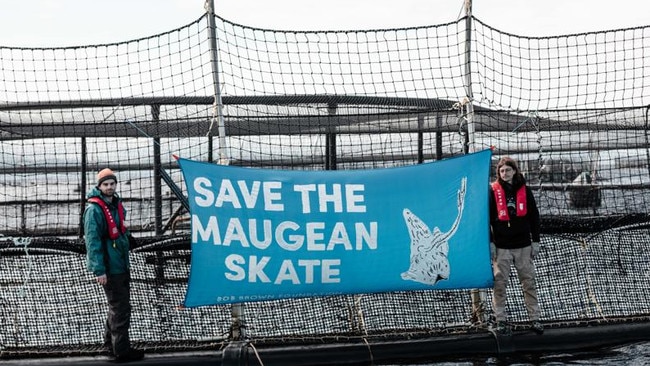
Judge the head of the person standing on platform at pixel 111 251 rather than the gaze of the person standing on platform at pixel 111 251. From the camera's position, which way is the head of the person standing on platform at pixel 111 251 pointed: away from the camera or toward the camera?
toward the camera

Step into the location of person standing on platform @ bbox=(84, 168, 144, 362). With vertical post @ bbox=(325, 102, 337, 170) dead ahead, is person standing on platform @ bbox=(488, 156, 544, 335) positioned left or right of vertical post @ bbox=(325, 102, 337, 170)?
right

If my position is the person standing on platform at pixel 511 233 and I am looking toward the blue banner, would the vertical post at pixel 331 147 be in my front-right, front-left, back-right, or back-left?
front-right

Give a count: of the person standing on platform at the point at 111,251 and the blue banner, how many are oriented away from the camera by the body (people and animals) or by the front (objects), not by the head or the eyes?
0

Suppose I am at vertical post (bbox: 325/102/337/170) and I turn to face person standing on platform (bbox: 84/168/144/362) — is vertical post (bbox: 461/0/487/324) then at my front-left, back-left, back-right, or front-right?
front-left

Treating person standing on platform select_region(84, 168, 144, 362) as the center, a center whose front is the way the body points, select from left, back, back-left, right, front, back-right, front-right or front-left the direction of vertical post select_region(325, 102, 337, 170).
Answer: left

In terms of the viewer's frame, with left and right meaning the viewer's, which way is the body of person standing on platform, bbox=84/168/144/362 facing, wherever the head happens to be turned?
facing the viewer and to the right of the viewer

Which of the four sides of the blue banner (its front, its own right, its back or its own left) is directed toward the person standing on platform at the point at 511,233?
left

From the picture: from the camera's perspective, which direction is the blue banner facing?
toward the camera

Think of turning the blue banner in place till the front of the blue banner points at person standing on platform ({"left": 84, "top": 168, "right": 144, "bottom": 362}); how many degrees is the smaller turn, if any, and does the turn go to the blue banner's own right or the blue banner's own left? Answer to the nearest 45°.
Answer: approximately 90° to the blue banner's own right
